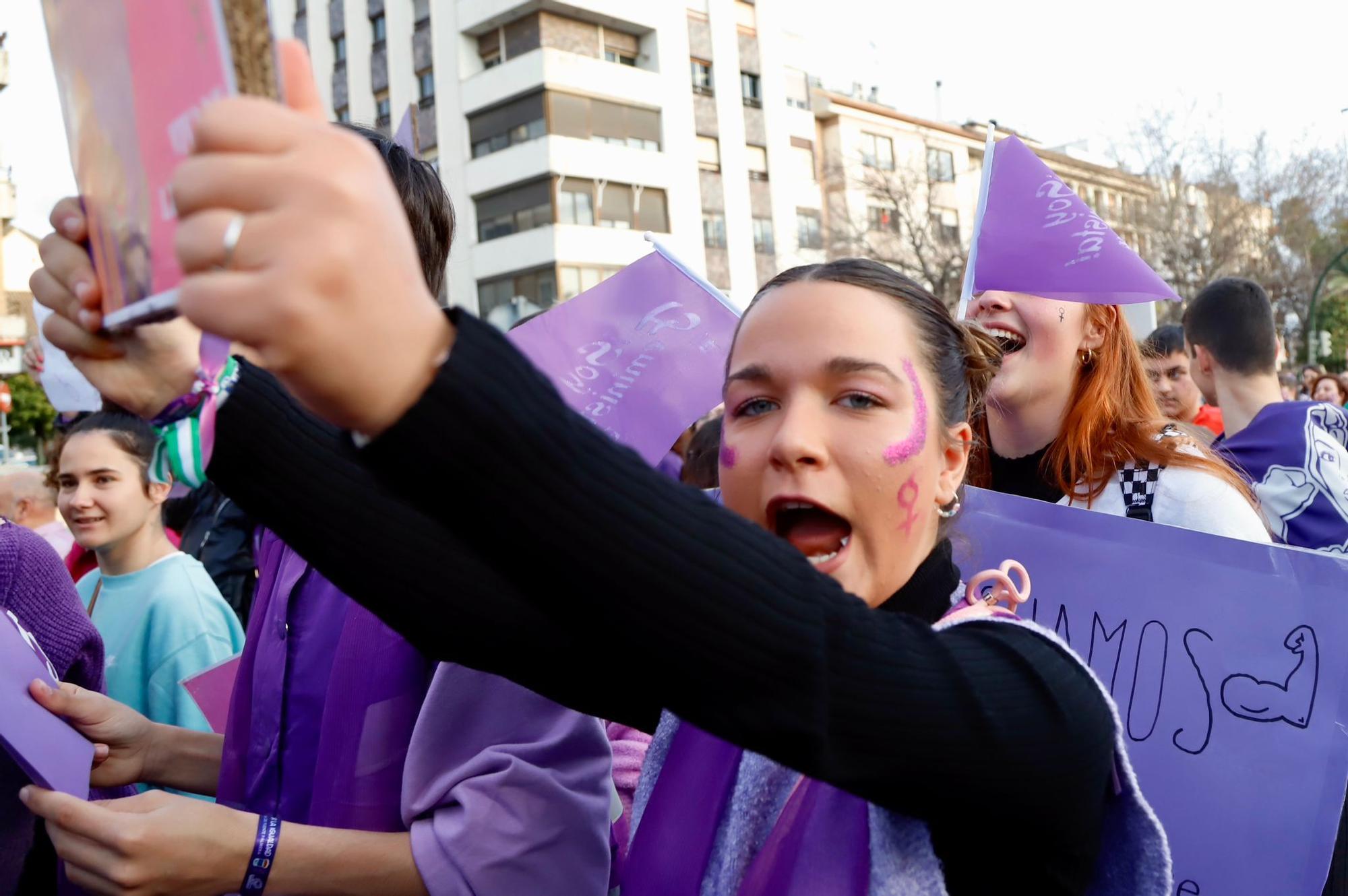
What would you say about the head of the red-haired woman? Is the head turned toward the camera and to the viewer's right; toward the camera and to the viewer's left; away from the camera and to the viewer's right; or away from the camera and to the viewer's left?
toward the camera and to the viewer's left

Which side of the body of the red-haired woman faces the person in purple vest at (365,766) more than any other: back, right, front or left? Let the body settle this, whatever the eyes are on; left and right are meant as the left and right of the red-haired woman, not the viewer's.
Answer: front

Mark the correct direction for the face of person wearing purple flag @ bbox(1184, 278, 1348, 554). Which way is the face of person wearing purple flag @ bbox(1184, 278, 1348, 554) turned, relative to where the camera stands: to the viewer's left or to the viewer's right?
to the viewer's left

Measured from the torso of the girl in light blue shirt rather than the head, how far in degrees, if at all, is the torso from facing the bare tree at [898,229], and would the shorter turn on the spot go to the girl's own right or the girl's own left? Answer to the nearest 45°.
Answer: approximately 180°

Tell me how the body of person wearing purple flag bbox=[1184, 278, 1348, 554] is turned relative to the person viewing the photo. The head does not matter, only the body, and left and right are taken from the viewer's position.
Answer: facing away from the viewer and to the left of the viewer

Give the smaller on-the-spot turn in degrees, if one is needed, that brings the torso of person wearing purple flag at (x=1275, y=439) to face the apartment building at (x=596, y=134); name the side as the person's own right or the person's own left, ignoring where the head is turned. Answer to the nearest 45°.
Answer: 0° — they already face it

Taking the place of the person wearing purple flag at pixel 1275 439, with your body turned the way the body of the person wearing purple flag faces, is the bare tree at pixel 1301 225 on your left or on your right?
on your right

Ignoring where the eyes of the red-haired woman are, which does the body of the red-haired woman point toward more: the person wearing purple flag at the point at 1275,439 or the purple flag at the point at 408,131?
the purple flag

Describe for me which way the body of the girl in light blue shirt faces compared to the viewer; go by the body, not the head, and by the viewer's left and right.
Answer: facing the viewer and to the left of the viewer

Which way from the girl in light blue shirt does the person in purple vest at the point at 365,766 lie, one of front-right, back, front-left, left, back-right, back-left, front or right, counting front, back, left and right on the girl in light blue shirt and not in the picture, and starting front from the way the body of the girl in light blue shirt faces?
front-left
